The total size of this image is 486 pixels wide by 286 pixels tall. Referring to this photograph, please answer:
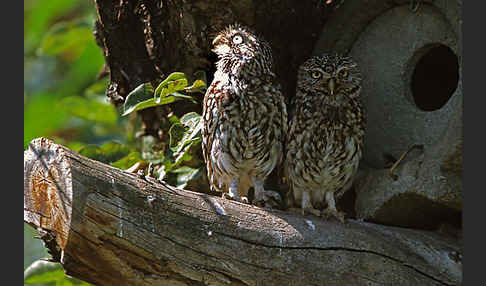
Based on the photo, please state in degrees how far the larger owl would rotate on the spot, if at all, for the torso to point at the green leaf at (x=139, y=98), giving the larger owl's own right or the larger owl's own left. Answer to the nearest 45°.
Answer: approximately 90° to the larger owl's own right

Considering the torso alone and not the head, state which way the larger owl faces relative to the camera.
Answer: toward the camera

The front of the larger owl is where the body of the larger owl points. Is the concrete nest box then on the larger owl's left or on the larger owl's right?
on the larger owl's left

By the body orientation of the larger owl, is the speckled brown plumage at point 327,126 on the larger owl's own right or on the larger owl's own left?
on the larger owl's own left
